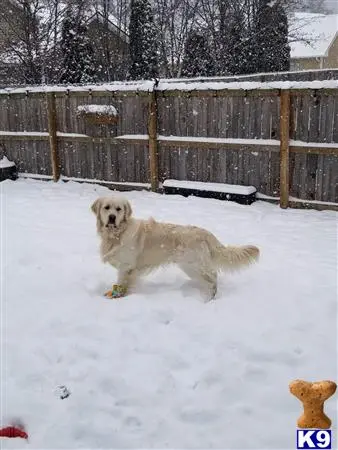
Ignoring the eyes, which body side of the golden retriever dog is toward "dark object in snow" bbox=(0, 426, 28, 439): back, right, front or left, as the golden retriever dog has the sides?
left

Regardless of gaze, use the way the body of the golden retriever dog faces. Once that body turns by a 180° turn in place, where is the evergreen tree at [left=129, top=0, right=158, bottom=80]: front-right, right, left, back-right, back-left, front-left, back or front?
left

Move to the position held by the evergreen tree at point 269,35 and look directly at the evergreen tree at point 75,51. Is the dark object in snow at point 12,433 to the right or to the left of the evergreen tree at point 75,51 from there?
left

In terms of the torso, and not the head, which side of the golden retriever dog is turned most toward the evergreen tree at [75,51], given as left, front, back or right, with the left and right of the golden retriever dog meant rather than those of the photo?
right

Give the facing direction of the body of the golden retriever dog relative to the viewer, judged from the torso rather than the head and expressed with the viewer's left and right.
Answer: facing to the left of the viewer

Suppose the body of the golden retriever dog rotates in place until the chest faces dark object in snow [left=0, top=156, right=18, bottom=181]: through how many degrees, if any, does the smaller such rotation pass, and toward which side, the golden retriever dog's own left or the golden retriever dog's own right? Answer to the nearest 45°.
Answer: approximately 45° to the golden retriever dog's own right

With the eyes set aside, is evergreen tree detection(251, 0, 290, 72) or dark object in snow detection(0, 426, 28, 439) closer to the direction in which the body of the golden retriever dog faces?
the dark object in snow

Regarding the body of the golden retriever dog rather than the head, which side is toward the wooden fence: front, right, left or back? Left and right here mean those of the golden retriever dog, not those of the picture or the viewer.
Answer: right

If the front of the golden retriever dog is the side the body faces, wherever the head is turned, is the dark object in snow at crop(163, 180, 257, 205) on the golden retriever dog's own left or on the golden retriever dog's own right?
on the golden retriever dog's own right

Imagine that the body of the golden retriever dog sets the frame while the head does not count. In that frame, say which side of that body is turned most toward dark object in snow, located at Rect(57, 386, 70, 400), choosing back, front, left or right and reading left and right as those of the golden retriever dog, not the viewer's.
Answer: left

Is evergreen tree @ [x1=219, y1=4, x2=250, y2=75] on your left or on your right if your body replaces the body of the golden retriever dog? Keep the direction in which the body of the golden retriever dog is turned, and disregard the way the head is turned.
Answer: on your right
